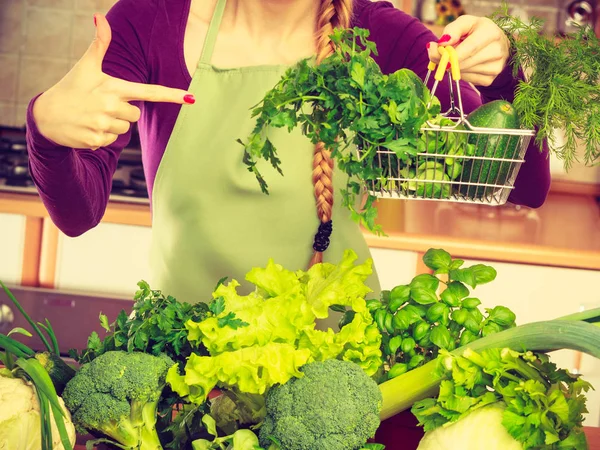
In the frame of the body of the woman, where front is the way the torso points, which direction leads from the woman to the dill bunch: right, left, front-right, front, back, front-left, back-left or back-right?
front-left

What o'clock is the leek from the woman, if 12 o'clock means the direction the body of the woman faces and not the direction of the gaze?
The leek is roughly at 11 o'clock from the woman.

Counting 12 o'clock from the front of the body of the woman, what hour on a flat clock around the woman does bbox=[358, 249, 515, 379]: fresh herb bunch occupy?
The fresh herb bunch is roughly at 11 o'clock from the woman.

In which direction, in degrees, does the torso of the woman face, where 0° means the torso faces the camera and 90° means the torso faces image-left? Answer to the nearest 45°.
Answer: approximately 0°

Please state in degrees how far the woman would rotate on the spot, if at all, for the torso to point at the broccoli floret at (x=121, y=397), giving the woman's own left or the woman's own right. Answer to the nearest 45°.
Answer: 0° — they already face it

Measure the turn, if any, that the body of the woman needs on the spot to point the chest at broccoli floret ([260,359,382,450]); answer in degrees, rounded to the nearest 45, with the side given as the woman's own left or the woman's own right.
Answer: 0° — they already face it

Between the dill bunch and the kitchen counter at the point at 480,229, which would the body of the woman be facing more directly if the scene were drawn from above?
the dill bunch

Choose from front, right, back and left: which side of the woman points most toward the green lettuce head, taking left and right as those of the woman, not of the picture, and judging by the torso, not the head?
front

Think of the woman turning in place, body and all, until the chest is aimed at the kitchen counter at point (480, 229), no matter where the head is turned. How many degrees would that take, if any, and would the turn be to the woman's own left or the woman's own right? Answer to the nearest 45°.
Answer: approximately 135° to the woman's own left
